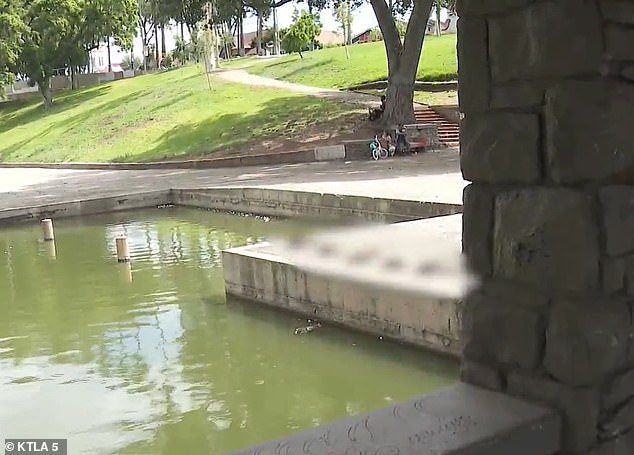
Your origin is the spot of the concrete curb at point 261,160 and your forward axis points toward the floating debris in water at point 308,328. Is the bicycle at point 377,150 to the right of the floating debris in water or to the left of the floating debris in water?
left

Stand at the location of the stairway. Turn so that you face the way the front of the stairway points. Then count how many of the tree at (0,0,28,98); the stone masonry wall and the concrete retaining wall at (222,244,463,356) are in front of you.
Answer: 2

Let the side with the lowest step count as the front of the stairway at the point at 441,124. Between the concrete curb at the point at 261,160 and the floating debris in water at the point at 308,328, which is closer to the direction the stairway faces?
the floating debris in water

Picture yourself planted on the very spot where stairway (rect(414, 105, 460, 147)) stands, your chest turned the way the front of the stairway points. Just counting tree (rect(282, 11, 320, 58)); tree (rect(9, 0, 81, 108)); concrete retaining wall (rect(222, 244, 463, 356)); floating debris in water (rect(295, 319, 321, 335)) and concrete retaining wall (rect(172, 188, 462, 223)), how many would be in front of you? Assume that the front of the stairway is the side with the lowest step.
3

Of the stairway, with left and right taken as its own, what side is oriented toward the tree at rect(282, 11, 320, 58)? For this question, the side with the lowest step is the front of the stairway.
back

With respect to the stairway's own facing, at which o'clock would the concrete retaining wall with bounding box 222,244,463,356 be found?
The concrete retaining wall is roughly at 12 o'clock from the stairway.

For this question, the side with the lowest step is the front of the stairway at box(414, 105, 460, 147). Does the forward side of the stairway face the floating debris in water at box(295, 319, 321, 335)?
yes

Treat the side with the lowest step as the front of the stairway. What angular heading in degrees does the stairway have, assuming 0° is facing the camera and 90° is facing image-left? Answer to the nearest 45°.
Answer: approximately 0°

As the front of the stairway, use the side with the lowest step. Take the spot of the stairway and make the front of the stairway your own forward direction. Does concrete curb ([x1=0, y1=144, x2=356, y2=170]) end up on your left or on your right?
on your right
